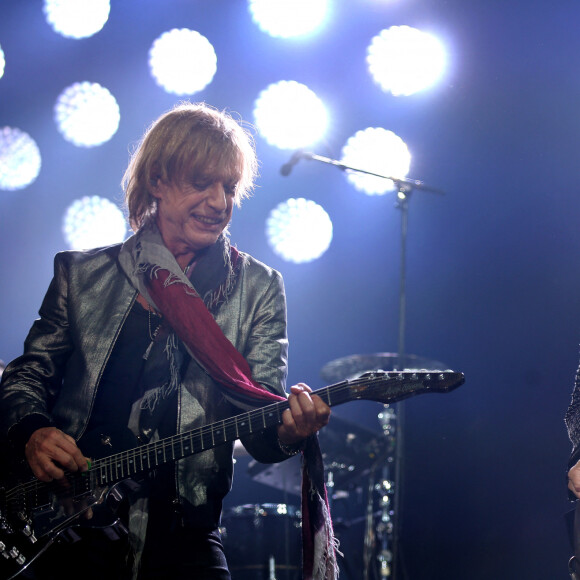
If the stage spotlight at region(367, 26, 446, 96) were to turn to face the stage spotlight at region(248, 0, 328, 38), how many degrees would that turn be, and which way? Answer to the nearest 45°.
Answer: approximately 90° to its right

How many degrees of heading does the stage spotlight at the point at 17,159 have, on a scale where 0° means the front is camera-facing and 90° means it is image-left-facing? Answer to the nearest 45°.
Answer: approximately 0°

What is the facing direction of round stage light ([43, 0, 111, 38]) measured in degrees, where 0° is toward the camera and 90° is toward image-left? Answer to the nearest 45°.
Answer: approximately 0°

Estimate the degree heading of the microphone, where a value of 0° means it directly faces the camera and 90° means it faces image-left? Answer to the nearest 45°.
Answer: approximately 90°

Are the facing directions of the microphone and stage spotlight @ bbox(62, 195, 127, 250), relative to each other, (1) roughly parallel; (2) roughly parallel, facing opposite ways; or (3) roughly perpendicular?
roughly perpendicular

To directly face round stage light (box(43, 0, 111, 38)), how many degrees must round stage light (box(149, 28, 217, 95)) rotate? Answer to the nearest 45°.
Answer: approximately 90° to its right

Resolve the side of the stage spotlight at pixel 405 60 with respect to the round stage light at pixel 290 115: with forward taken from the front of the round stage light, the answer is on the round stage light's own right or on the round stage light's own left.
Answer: on the round stage light's own left
